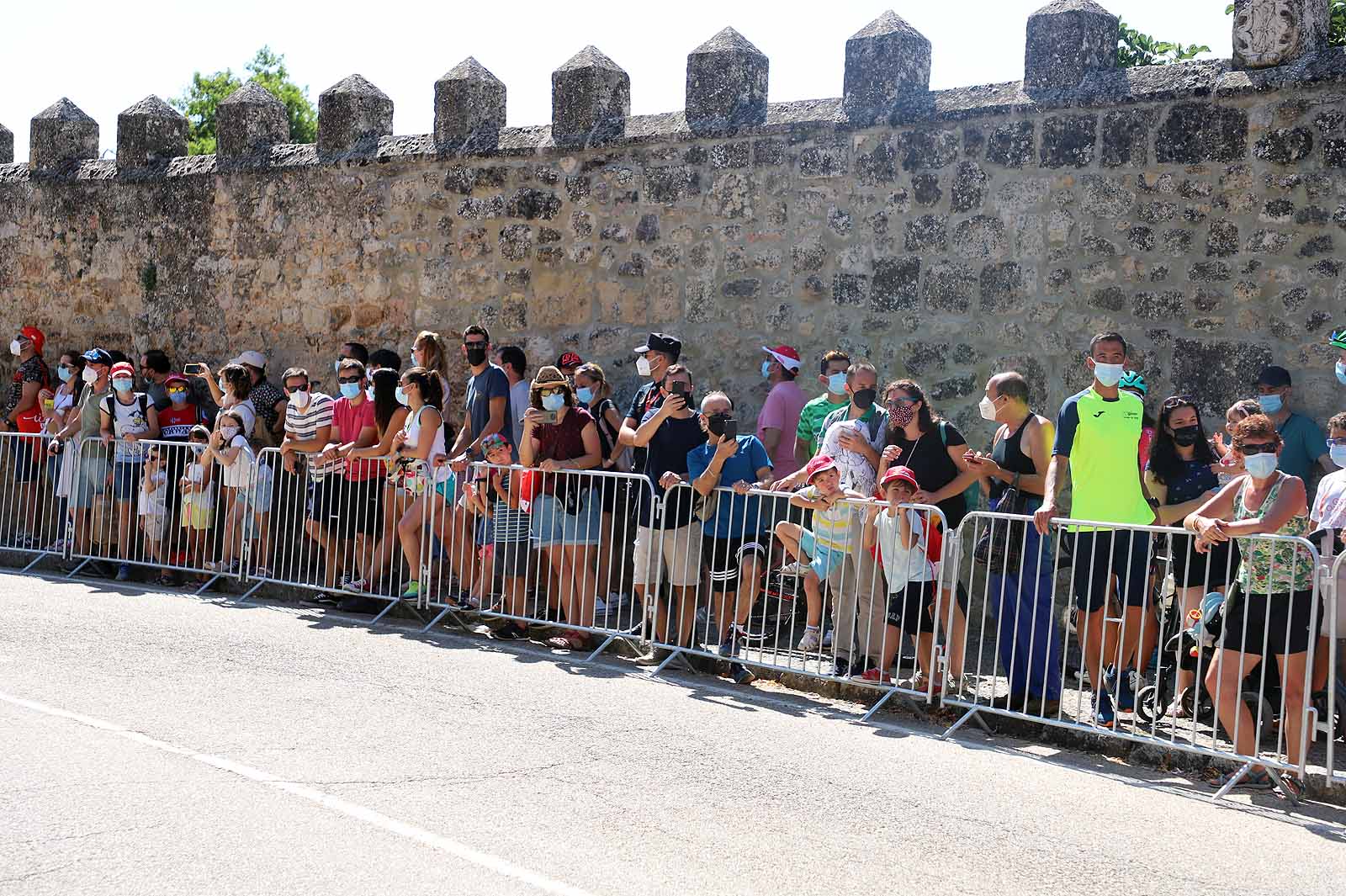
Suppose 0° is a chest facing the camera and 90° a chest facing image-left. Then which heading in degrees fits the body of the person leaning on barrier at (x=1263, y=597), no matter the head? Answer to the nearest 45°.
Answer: approximately 45°

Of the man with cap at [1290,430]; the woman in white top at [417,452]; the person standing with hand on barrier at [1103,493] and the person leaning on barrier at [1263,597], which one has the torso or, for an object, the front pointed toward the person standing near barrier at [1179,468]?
the man with cap

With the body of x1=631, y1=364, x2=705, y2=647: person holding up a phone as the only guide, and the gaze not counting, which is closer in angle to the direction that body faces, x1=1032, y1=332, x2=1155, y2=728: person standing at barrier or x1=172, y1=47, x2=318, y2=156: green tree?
the person standing at barrier

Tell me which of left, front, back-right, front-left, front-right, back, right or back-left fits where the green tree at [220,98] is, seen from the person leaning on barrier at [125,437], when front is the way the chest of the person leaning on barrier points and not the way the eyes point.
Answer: back

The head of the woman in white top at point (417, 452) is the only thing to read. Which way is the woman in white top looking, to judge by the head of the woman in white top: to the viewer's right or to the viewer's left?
to the viewer's left

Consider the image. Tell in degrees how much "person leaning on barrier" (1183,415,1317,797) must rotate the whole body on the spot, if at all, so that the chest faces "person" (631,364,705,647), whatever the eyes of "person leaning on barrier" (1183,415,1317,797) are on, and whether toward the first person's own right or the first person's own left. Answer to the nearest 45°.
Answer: approximately 45° to the first person's own right

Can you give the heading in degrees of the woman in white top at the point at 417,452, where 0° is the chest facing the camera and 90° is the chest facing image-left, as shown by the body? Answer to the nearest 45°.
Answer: approximately 90°

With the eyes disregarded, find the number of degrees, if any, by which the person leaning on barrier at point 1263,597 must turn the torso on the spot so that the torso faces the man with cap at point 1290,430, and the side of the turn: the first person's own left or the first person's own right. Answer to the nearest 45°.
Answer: approximately 135° to the first person's own right

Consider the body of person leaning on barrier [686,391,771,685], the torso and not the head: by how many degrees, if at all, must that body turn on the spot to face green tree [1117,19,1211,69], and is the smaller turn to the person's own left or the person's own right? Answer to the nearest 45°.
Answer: approximately 135° to the person's own left
